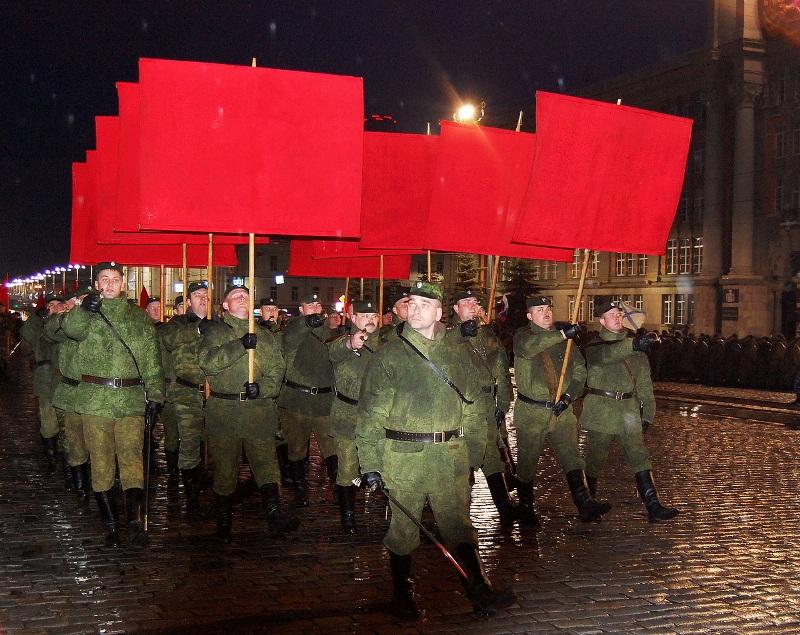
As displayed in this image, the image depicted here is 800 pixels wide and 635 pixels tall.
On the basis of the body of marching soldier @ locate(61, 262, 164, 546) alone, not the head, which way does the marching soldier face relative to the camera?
toward the camera

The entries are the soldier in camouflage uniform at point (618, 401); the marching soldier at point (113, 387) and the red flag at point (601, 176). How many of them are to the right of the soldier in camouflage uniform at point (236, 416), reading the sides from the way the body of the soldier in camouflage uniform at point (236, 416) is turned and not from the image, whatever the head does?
1

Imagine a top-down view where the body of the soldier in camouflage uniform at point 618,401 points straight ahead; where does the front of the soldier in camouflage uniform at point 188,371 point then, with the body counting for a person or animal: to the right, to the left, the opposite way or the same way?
the same way

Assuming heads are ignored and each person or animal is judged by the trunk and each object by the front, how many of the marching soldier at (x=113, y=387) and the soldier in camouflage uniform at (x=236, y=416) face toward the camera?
2

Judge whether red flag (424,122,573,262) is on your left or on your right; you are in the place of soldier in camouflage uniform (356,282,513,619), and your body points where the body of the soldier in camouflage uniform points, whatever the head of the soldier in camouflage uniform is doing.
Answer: on your left

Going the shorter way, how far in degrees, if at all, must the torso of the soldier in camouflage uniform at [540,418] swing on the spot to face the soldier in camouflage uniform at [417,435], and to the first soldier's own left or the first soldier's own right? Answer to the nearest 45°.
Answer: approximately 45° to the first soldier's own right

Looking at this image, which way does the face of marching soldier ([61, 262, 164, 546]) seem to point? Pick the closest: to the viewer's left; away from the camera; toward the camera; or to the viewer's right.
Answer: toward the camera

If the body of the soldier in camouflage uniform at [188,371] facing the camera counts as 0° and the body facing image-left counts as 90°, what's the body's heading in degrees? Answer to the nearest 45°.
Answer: approximately 315°

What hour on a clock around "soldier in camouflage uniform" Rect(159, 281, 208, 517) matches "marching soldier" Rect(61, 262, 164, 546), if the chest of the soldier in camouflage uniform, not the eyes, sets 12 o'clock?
The marching soldier is roughly at 2 o'clock from the soldier in camouflage uniform.

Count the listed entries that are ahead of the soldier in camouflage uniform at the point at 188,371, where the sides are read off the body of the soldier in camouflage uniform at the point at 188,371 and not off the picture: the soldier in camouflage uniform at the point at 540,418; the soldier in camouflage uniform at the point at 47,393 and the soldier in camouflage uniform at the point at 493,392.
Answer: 2

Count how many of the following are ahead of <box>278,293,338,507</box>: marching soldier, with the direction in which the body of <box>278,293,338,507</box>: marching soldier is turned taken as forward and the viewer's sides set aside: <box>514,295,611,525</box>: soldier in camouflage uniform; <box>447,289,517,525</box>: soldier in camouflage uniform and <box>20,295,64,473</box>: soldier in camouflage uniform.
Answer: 2

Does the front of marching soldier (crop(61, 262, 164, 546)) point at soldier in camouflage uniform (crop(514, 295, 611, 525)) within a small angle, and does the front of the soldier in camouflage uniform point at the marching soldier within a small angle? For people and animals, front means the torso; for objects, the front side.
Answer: no

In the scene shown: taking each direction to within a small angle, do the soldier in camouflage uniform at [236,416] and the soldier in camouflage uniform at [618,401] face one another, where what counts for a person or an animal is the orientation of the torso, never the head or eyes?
no

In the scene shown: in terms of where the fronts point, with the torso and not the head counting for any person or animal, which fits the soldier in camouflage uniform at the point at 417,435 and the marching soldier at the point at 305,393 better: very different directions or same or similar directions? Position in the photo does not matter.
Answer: same or similar directions

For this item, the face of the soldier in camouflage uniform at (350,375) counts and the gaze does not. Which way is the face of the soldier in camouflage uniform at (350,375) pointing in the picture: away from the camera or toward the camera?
toward the camera

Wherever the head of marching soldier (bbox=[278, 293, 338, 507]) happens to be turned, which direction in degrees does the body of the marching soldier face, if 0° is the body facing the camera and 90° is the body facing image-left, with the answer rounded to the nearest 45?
approximately 315°

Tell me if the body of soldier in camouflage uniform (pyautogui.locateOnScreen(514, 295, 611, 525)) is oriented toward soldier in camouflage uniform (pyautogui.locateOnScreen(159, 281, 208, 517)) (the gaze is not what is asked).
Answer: no

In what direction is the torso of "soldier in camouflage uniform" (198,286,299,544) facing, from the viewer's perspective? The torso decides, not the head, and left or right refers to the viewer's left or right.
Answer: facing the viewer

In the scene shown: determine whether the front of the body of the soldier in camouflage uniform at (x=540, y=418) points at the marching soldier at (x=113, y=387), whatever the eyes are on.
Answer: no
